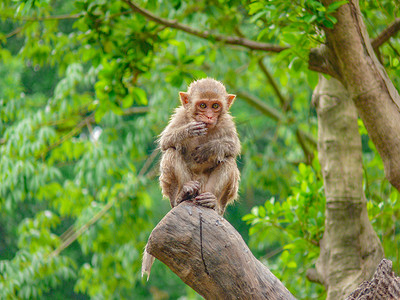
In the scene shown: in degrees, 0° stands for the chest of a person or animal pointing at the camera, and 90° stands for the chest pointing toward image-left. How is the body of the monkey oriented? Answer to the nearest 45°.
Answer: approximately 0°

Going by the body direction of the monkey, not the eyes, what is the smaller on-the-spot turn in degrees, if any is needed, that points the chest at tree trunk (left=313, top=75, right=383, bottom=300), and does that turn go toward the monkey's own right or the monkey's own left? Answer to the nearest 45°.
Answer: approximately 135° to the monkey's own left

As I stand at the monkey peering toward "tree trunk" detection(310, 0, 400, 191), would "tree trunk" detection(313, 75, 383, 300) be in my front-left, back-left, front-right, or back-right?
front-left

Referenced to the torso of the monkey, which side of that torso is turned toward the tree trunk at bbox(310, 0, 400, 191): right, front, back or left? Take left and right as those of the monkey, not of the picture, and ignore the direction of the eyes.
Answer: left
